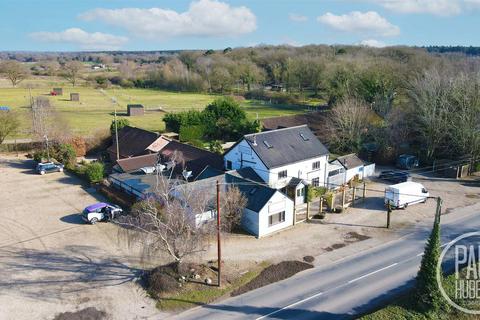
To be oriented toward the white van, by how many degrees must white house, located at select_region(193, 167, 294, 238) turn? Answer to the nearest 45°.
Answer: approximately 90° to its left

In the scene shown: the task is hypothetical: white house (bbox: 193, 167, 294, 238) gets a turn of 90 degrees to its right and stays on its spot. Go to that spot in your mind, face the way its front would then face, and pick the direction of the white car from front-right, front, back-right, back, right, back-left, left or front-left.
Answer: front-right

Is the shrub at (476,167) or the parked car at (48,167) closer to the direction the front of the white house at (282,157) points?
the shrub

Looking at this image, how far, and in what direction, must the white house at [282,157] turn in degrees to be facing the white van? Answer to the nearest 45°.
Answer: approximately 45° to its left

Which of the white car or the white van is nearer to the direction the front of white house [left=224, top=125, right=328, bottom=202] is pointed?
the white van

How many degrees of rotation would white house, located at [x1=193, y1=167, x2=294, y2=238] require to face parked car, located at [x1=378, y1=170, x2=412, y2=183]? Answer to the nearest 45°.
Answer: approximately 90° to its left

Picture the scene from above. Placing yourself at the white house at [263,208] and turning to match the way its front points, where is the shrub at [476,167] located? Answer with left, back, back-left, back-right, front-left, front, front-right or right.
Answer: left

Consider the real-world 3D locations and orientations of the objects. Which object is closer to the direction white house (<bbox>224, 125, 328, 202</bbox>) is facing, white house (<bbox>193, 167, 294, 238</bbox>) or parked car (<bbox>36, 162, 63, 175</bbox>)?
the white house

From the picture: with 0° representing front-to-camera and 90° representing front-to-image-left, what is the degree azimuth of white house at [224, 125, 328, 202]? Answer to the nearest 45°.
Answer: approximately 315°

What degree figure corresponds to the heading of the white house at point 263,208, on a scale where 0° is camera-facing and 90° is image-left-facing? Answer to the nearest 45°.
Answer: approximately 315°

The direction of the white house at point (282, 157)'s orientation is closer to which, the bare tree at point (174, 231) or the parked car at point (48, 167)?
the bare tree

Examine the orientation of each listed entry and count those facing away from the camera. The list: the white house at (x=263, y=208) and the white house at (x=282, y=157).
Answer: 0

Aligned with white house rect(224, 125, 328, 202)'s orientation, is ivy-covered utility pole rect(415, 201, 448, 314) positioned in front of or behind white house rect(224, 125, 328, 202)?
in front

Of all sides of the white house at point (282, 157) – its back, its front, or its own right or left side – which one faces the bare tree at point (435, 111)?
left
